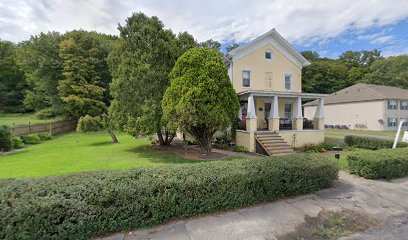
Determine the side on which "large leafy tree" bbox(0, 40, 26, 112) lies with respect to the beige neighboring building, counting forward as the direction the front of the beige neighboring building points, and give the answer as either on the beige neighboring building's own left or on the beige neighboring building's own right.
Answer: on the beige neighboring building's own right

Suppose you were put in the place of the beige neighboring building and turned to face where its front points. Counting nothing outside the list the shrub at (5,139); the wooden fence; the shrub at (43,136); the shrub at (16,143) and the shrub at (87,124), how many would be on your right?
5

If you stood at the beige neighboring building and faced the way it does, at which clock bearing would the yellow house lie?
The yellow house is roughly at 2 o'clock from the beige neighboring building.

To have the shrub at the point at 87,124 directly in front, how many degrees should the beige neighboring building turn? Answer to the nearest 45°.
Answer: approximately 90° to its right

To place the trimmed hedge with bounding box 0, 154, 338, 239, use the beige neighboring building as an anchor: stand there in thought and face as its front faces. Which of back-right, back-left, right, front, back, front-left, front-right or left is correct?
front-right

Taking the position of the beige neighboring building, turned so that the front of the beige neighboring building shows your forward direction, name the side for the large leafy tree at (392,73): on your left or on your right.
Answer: on your left

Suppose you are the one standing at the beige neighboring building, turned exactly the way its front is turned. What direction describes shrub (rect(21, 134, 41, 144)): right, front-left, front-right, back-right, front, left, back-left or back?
right

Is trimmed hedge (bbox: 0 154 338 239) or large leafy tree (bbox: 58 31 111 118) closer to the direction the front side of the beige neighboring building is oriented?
the trimmed hedge

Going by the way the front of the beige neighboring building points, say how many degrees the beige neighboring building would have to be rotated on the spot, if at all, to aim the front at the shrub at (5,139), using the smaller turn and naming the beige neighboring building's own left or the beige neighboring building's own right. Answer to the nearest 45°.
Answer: approximately 90° to the beige neighboring building's own right

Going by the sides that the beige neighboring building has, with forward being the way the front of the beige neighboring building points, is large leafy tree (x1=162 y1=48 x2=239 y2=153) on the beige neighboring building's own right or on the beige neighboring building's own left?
on the beige neighboring building's own right

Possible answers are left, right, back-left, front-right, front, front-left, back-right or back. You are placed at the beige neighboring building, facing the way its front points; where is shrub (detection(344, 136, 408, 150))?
front-right

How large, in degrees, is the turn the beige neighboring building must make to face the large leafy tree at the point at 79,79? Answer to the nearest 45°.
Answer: approximately 90° to its right

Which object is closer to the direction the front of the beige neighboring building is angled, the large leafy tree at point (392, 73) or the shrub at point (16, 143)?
the shrub

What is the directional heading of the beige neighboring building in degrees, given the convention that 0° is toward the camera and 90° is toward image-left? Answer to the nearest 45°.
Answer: approximately 315°

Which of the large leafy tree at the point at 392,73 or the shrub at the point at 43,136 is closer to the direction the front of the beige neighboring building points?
the shrub

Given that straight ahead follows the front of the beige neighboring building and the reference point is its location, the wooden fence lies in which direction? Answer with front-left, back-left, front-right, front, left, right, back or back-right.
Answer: right

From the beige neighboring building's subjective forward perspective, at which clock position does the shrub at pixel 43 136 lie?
The shrub is roughly at 3 o'clock from the beige neighboring building.
